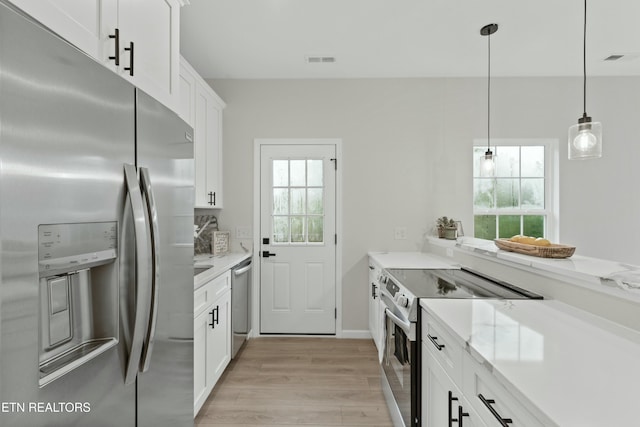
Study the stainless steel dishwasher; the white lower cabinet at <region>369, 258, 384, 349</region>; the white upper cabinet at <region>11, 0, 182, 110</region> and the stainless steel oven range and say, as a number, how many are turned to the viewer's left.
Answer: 2

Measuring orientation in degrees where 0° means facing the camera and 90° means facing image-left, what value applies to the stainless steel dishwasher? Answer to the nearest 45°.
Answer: approximately 270°

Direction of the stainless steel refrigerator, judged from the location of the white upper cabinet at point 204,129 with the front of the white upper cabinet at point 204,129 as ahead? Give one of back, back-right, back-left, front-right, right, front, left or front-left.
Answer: right

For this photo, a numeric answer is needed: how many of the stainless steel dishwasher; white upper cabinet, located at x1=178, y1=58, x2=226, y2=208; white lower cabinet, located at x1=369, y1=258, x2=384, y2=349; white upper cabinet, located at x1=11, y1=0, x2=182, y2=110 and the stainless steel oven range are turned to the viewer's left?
2

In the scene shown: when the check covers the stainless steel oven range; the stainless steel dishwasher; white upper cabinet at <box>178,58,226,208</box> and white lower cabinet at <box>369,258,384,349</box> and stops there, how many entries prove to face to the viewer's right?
2

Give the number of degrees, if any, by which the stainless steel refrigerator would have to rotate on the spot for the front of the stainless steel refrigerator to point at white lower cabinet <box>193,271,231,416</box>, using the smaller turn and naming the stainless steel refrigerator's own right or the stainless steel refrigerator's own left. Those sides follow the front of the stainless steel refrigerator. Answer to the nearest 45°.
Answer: approximately 90° to the stainless steel refrigerator's own left

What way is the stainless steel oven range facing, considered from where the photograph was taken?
facing to the left of the viewer

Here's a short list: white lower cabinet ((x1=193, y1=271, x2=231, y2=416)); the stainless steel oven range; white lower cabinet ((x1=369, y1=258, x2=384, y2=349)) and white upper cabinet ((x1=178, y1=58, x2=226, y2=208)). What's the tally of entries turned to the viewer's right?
2

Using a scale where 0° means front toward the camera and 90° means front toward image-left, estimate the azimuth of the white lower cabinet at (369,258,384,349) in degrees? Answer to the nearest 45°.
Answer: approximately 90°

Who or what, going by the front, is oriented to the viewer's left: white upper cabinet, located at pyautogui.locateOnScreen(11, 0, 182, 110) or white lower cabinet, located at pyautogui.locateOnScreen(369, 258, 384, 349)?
the white lower cabinet

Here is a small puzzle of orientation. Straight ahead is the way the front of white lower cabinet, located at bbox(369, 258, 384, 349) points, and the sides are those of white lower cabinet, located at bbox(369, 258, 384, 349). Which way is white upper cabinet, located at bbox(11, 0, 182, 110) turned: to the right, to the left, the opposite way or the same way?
the opposite way

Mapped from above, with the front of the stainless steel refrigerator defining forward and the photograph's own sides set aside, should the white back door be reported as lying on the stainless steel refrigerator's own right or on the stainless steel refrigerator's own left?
on the stainless steel refrigerator's own left

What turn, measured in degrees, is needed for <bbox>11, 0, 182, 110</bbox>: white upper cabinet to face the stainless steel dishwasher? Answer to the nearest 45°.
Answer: approximately 90° to its left

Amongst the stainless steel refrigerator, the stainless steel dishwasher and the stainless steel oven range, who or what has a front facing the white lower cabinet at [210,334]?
the stainless steel oven range

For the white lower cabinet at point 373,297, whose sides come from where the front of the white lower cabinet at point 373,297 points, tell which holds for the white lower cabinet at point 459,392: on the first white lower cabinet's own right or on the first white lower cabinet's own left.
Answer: on the first white lower cabinet's own left
